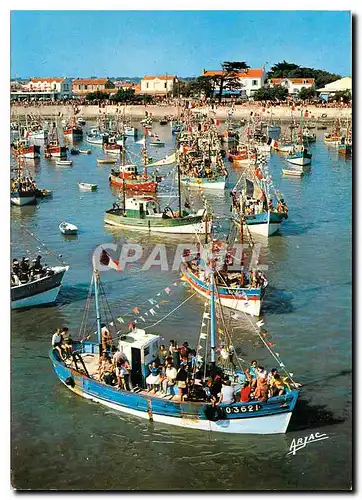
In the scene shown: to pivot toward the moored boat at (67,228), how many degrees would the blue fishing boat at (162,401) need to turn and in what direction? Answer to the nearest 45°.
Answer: approximately 135° to its left

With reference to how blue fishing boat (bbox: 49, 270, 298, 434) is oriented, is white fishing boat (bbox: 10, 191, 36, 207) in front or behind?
behind

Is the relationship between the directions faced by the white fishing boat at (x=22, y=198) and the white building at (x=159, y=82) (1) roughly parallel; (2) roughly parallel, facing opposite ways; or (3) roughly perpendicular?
roughly perpendicular

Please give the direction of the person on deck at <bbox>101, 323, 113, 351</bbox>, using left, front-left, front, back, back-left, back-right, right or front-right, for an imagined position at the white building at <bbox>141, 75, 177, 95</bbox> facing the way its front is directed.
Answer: front

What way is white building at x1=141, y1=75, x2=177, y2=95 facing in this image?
toward the camera

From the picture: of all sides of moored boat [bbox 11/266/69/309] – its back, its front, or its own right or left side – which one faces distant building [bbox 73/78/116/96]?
left

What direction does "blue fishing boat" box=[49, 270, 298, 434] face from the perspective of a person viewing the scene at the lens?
facing the viewer and to the right of the viewer

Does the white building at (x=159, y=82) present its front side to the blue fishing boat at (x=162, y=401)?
yes

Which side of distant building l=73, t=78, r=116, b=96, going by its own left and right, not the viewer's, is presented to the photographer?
front

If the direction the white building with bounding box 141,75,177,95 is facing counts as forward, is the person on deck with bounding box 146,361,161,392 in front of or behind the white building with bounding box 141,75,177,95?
in front

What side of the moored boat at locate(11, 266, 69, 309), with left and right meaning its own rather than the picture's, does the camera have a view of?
right

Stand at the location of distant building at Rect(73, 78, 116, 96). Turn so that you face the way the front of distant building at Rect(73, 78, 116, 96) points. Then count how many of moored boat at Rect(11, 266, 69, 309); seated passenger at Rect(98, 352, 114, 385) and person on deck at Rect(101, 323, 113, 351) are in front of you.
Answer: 3

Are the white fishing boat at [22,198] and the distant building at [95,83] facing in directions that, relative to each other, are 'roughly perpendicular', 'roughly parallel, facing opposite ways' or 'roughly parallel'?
roughly perpendicular
